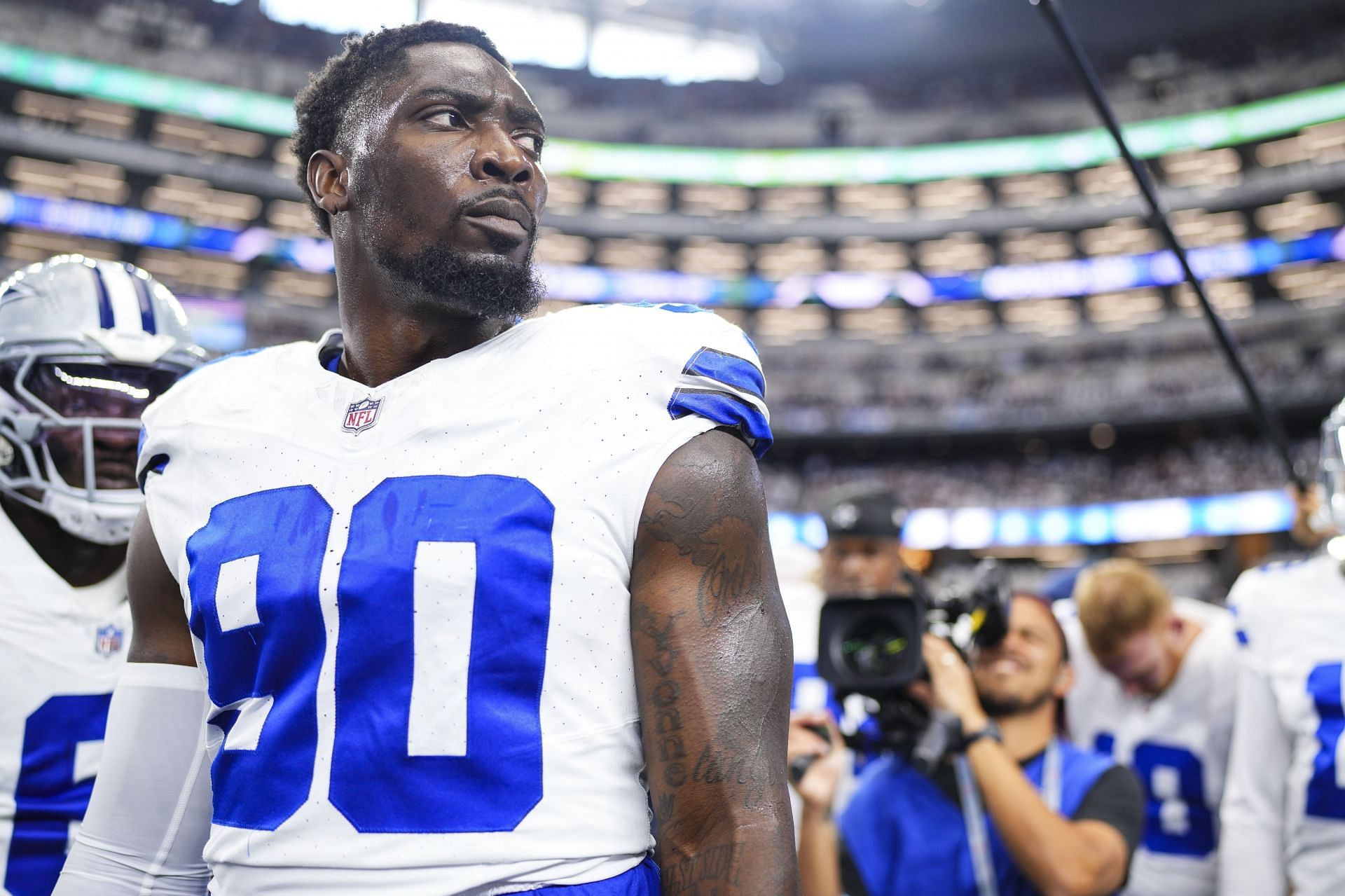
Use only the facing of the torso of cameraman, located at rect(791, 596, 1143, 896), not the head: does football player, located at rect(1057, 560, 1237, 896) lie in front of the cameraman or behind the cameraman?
behind

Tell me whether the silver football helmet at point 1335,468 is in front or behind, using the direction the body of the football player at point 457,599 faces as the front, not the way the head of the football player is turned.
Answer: behind

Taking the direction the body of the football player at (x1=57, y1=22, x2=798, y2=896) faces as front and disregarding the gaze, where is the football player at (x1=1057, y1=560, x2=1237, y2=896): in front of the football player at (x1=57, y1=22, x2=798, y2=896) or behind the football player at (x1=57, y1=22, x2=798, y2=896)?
behind

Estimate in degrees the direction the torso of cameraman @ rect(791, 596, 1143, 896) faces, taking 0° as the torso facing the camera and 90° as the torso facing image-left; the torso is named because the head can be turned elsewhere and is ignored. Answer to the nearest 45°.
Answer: approximately 45°

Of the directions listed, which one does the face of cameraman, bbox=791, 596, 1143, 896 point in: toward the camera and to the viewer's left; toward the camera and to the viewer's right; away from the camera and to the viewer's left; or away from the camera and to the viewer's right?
toward the camera and to the viewer's left

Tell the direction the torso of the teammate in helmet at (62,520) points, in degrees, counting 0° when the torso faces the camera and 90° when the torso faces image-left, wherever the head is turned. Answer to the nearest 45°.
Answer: approximately 315°

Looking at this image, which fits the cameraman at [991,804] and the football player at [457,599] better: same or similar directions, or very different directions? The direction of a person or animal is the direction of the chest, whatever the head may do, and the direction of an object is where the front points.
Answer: same or similar directions

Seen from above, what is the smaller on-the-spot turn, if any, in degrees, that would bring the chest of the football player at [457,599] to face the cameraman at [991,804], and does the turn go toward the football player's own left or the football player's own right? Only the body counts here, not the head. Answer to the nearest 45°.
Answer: approximately 180°

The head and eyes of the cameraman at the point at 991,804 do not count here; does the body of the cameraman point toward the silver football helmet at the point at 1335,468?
no

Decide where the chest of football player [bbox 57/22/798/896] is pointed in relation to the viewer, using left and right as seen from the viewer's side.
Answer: facing the viewer and to the left of the viewer

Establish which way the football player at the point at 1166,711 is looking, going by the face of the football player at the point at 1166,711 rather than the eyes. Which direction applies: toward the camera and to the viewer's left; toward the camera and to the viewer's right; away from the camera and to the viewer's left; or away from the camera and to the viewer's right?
toward the camera and to the viewer's left

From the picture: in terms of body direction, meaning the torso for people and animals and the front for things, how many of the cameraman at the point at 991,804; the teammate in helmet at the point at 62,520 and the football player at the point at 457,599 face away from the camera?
0

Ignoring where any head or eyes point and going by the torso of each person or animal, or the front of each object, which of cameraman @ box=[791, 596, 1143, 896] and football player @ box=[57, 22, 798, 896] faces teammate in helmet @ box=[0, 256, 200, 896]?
the cameraman

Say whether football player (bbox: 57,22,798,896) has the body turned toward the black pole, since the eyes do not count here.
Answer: no

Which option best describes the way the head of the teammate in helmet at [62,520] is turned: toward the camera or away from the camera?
toward the camera

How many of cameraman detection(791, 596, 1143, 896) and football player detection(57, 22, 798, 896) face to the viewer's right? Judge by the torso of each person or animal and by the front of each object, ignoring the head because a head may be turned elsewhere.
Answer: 0

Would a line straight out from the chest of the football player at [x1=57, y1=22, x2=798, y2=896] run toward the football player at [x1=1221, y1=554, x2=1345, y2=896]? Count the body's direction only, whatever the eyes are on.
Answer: no

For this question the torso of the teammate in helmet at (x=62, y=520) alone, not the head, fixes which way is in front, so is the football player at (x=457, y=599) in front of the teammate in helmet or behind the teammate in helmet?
in front
